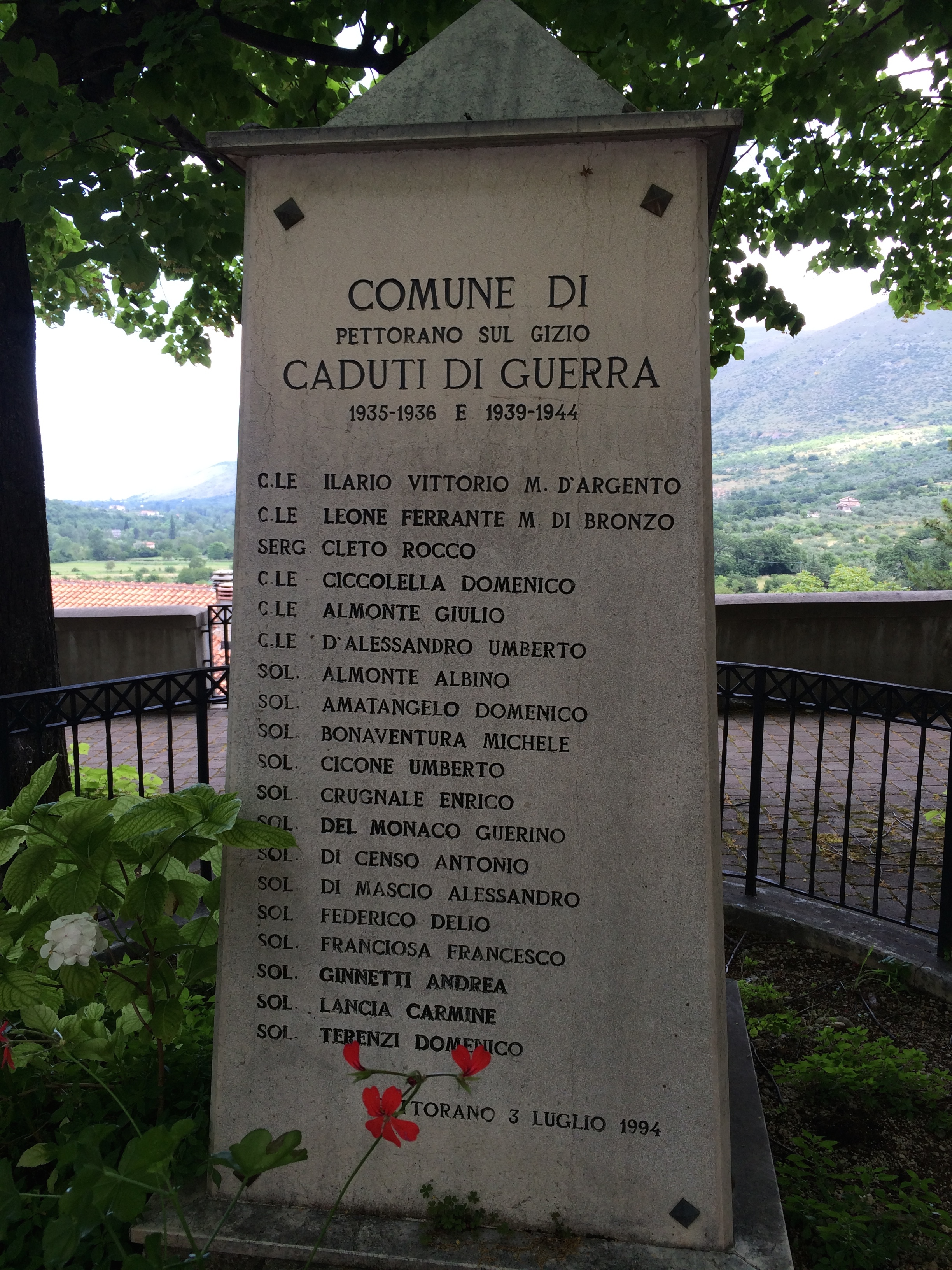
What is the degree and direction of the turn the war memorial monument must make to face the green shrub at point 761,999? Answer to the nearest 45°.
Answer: approximately 135° to its left

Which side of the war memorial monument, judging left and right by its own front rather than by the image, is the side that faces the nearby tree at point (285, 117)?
back

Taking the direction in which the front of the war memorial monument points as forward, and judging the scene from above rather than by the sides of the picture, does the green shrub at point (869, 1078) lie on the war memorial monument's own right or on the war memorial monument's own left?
on the war memorial monument's own left

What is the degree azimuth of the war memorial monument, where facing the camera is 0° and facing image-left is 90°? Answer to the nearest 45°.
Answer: approximately 0°

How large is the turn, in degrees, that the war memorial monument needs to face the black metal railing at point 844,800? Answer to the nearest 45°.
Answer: approximately 135° to its left

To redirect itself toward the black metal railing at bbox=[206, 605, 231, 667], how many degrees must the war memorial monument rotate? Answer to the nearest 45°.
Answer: approximately 180°

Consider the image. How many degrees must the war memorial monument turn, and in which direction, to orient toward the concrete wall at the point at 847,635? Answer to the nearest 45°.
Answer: approximately 135° to its left
